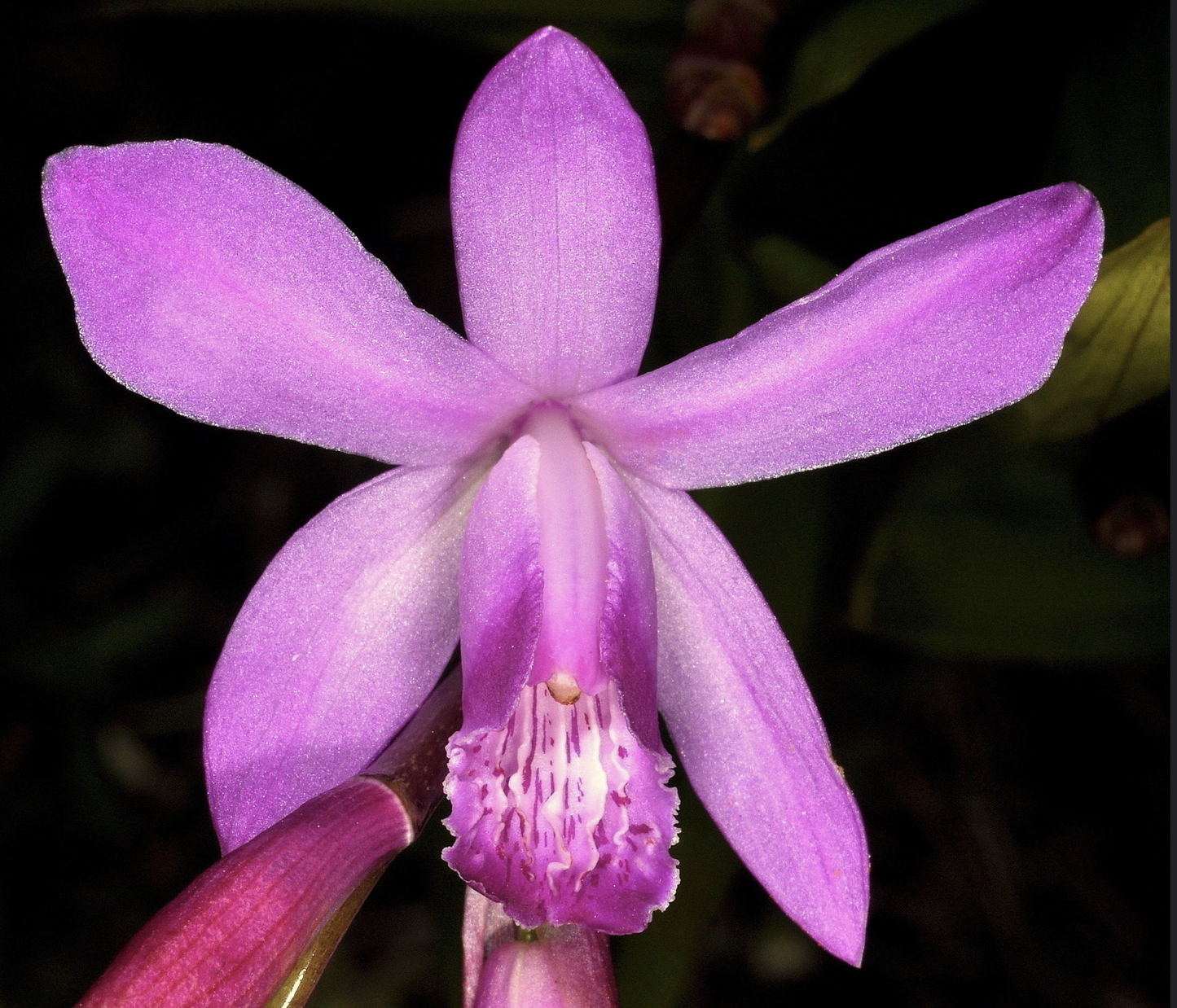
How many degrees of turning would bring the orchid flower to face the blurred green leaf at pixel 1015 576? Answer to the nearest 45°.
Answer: approximately 135° to its left

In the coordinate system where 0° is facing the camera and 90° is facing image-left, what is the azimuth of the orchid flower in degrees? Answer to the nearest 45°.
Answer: approximately 0°

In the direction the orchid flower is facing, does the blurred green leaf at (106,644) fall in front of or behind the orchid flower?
behind
